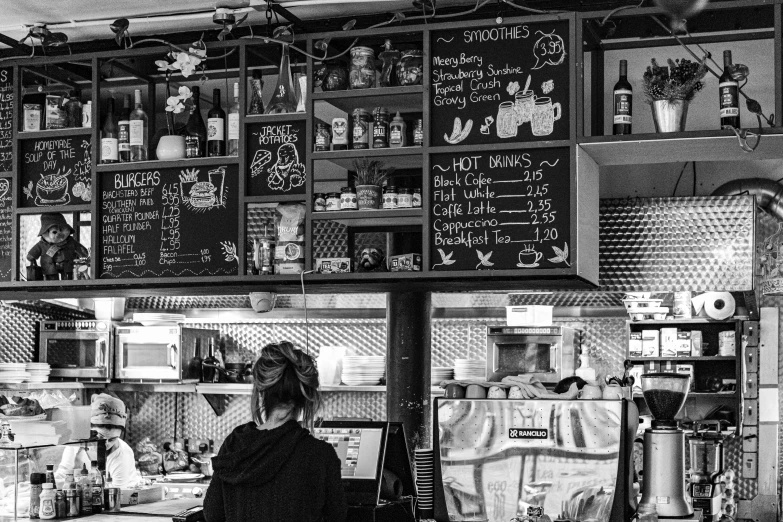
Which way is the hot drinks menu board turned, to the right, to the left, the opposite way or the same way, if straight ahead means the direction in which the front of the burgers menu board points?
the same way

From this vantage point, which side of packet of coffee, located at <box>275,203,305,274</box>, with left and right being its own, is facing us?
front

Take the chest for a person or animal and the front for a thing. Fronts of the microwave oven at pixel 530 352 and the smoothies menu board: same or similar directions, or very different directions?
same or similar directions

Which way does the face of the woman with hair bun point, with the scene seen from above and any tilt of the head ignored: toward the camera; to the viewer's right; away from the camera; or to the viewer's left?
away from the camera

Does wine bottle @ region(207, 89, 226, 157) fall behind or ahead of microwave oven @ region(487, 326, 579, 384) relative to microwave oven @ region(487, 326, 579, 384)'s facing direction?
ahead

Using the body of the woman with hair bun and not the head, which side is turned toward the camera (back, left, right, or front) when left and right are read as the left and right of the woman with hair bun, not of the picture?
back

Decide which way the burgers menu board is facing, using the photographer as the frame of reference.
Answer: facing the viewer

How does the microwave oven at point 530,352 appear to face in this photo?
toward the camera

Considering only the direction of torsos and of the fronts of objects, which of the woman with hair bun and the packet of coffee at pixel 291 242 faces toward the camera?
the packet of coffee

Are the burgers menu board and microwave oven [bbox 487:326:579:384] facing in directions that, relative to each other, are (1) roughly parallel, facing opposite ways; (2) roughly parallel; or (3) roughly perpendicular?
roughly parallel

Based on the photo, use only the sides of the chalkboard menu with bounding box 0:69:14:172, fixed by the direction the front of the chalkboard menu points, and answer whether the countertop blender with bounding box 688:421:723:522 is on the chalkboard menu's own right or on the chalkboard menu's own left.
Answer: on the chalkboard menu's own left

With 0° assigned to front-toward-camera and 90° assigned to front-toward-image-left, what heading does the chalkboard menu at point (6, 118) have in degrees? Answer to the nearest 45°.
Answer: approximately 0°

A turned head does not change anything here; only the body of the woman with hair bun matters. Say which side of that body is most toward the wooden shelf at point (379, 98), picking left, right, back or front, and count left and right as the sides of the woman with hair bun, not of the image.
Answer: front

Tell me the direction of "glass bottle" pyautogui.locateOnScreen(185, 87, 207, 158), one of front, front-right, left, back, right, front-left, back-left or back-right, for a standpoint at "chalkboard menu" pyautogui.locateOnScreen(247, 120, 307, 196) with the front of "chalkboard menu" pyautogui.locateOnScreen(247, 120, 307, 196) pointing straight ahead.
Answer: back-right

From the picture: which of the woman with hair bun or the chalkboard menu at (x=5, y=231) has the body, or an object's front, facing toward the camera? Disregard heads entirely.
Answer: the chalkboard menu
